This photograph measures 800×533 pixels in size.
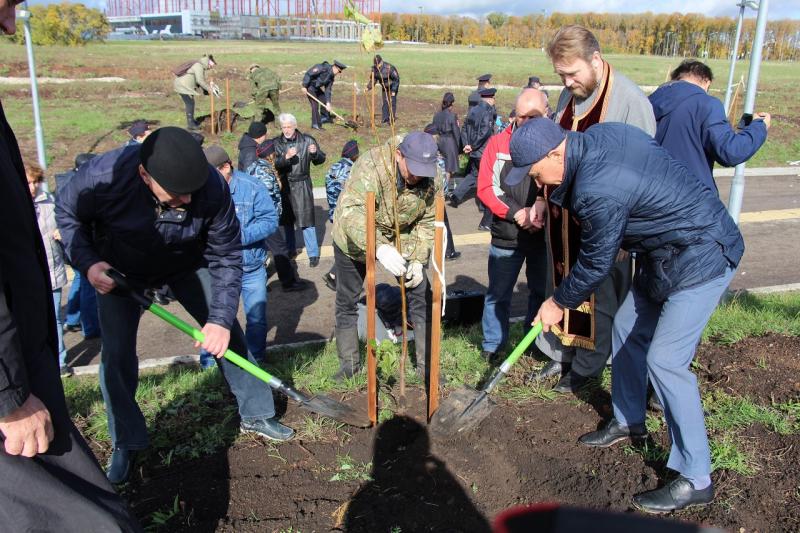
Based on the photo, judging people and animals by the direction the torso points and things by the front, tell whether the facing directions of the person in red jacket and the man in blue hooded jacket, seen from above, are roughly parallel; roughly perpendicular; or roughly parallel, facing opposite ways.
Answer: roughly perpendicular

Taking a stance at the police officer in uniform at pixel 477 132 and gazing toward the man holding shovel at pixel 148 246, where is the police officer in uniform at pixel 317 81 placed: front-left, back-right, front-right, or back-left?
back-right

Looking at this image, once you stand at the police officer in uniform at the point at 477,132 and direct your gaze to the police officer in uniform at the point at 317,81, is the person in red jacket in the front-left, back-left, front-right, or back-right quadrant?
back-left

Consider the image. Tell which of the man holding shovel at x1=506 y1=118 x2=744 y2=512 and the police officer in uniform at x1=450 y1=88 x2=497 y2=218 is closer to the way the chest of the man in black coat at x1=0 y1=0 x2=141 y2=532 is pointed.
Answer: the man holding shovel

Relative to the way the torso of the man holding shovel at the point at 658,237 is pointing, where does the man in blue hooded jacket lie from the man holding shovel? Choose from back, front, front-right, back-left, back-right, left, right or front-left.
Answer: right

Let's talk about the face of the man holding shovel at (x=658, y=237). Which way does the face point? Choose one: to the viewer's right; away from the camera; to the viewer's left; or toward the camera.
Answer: to the viewer's left

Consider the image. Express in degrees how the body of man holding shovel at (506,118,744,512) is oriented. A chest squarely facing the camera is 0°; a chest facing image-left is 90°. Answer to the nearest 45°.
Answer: approximately 90°

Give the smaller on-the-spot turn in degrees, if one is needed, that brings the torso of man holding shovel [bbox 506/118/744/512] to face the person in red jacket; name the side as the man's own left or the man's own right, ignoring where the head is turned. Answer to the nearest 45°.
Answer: approximately 45° to the man's own right

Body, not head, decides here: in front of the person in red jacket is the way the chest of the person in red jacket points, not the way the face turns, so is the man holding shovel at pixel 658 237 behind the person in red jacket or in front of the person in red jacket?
in front

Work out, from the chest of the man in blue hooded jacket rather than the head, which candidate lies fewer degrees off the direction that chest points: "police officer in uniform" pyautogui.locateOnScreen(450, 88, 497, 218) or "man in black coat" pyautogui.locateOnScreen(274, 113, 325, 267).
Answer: the police officer in uniform

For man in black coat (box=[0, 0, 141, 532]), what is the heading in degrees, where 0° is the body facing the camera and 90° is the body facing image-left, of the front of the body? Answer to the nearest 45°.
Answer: approximately 270°

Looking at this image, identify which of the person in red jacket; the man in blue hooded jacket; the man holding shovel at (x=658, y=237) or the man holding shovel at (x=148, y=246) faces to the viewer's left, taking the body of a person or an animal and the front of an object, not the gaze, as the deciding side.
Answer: the man holding shovel at (x=658, y=237)
